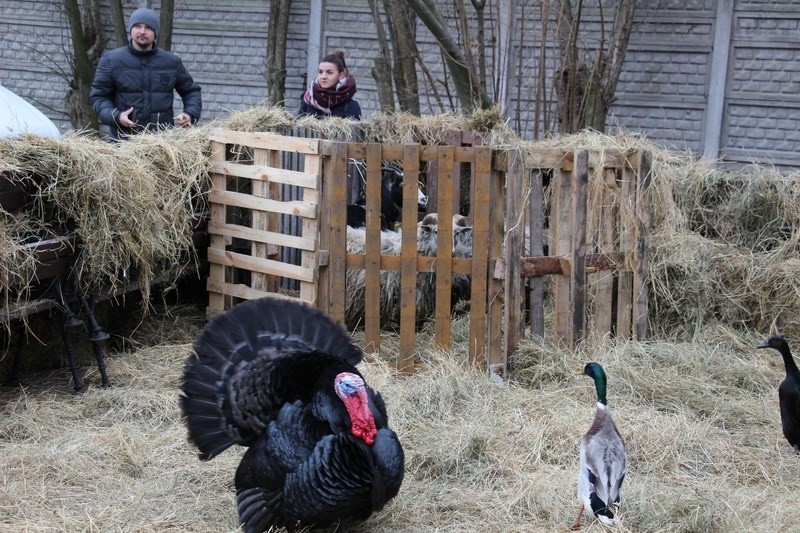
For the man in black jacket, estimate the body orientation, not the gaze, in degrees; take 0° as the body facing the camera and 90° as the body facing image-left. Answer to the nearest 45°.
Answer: approximately 0°

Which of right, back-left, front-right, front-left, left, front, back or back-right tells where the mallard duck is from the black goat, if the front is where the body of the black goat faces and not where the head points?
right

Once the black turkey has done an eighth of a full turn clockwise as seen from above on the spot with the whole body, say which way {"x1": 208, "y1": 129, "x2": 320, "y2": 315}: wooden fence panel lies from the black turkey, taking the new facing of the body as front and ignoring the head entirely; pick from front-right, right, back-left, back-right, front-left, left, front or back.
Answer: back

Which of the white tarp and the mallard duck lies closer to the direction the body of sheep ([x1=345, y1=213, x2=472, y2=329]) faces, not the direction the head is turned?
the mallard duck

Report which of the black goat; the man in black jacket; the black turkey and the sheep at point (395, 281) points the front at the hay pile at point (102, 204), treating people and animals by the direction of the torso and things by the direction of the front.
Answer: the man in black jacket

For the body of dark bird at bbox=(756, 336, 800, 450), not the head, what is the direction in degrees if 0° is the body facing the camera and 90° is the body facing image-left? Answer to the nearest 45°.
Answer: approximately 90°

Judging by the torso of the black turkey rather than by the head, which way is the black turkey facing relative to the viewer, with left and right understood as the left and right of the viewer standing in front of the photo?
facing the viewer and to the right of the viewer

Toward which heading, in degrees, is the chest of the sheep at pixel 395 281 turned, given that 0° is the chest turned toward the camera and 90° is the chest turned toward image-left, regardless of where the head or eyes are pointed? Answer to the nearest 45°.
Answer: approximately 270°

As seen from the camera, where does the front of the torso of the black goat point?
to the viewer's right

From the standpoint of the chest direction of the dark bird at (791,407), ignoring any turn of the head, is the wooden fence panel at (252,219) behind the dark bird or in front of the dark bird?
in front
